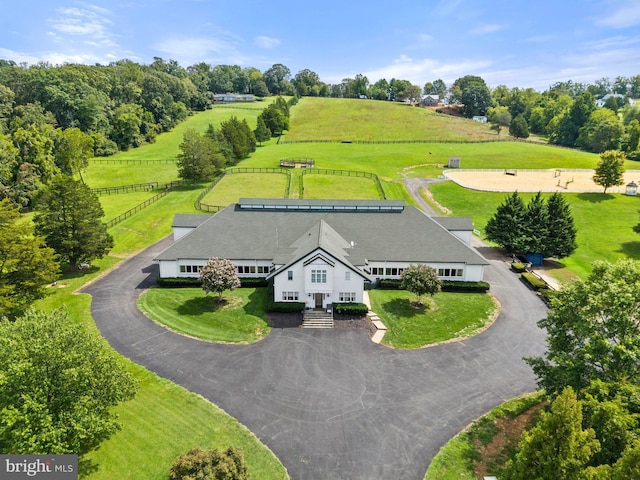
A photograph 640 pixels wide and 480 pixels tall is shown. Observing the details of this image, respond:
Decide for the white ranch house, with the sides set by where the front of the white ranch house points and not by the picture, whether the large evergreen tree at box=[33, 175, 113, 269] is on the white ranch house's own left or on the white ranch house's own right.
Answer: on the white ranch house's own right

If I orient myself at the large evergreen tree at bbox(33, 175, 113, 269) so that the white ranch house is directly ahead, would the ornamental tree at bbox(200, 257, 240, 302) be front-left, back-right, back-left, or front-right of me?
front-right

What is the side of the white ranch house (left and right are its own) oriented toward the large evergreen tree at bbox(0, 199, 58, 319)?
right

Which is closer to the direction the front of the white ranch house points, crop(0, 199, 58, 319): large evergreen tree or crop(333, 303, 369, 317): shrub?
the shrub

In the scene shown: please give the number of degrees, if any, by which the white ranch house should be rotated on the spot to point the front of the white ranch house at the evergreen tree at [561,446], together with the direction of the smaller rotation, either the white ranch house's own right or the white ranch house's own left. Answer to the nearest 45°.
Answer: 0° — it already faces it

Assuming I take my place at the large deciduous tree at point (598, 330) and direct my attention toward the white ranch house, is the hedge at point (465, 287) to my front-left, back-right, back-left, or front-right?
front-right

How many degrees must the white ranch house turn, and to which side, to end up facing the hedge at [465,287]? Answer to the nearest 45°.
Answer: approximately 90° to its left

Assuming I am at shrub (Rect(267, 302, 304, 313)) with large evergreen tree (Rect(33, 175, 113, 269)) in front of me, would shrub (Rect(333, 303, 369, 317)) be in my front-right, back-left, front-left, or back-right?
back-right

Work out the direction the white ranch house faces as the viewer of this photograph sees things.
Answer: facing the viewer

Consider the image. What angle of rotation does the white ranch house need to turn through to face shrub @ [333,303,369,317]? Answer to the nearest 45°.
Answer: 0° — it already faces it

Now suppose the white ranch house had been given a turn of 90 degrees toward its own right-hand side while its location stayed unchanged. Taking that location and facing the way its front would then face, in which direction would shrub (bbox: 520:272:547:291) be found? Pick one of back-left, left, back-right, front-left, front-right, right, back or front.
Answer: back

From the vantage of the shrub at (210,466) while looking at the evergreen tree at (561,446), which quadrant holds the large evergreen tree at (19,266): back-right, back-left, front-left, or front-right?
back-left

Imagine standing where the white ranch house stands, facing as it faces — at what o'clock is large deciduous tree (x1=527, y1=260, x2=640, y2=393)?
The large deciduous tree is roughly at 11 o'clock from the white ranch house.

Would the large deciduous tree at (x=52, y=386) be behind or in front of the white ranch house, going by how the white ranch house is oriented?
in front

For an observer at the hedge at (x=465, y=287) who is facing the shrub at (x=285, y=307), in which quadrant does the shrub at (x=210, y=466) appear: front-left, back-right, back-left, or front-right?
front-left

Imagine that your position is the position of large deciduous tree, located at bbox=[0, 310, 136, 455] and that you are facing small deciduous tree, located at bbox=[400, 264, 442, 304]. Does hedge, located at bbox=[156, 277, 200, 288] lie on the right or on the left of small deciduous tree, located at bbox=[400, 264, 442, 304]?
left

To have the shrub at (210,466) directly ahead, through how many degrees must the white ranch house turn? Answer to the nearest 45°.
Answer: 0° — it already faces it
